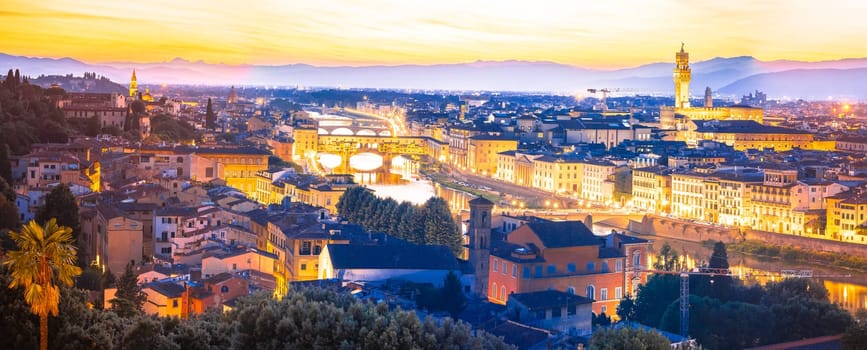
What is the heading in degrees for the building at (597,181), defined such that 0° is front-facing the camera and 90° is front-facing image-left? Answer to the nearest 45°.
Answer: approximately 45°

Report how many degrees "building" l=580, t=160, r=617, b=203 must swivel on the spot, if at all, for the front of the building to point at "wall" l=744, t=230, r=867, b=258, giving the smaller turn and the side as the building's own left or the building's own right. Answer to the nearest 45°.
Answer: approximately 90° to the building's own left

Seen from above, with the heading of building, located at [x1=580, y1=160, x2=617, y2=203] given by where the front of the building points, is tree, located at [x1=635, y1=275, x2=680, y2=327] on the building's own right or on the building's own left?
on the building's own left

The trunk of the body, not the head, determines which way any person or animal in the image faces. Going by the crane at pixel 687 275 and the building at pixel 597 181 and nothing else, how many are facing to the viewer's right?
1

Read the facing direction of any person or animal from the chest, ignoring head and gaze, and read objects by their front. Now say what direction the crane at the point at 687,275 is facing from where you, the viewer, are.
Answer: facing to the right of the viewer

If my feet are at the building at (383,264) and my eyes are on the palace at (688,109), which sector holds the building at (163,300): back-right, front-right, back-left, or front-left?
back-left

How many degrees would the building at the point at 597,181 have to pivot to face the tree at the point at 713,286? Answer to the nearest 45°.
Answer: approximately 45° to its left

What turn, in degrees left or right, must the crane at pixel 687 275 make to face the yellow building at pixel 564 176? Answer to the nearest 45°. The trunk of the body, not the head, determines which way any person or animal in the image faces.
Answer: approximately 90° to its left

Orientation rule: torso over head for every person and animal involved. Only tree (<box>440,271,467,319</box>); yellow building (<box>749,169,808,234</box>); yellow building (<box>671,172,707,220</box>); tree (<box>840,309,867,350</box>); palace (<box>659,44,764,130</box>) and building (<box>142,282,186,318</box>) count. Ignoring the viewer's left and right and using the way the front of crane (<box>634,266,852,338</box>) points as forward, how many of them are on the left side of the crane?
3

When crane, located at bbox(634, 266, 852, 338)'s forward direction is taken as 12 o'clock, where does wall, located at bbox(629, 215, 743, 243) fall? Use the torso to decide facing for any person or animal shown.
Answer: The wall is roughly at 9 o'clock from the crane.
